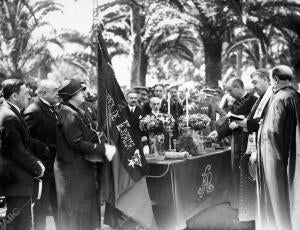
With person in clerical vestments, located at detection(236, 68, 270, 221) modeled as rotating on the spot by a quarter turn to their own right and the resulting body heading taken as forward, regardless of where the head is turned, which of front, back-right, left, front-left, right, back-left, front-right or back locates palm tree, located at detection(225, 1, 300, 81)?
front

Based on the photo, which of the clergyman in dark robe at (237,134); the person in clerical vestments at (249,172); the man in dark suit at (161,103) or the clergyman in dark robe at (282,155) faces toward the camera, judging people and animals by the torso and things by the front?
the man in dark suit

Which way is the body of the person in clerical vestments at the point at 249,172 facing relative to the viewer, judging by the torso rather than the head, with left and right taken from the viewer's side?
facing to the left of the viewer

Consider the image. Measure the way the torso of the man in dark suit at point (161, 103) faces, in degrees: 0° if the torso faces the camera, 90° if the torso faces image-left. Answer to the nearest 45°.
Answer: approximately 0°

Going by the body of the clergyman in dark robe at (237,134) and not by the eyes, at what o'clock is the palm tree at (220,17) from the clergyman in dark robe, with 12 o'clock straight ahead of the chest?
The palm tree is roughly at 3 o'clock from the clergyman in dark robe.

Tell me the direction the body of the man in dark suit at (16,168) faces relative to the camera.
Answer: to the viewer's right

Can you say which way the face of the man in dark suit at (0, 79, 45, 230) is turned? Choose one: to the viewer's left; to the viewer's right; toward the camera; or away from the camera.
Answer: to the viewer's right

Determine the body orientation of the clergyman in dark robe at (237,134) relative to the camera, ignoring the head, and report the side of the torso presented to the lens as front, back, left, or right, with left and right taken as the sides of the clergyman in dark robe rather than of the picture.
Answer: left
